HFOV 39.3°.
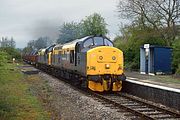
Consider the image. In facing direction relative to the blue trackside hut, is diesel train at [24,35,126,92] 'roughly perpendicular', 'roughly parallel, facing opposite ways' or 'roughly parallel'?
roughly perpendicular

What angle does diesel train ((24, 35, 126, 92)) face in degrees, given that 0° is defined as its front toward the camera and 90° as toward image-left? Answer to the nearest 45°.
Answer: approximately 315°

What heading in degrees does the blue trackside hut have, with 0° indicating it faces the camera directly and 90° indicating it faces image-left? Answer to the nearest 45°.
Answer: approximately 45°

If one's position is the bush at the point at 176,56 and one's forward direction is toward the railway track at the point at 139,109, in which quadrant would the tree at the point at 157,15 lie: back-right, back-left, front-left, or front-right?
back-right

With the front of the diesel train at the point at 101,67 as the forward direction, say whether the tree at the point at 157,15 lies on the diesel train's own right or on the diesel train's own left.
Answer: on the diesel train's own left

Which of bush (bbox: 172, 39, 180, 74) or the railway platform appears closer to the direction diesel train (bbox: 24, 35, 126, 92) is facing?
the railway platform
